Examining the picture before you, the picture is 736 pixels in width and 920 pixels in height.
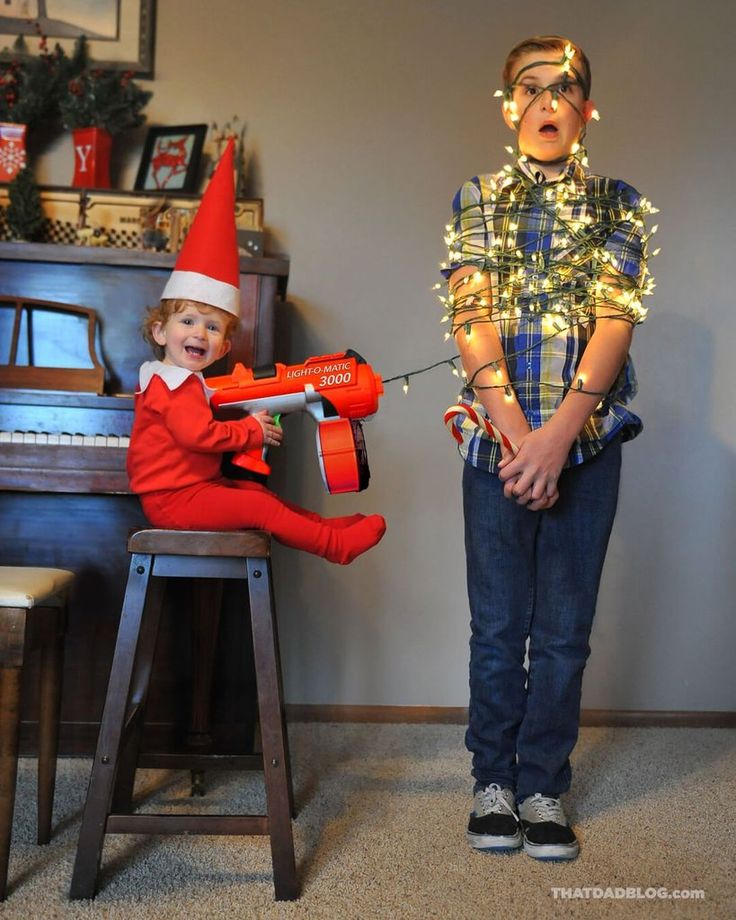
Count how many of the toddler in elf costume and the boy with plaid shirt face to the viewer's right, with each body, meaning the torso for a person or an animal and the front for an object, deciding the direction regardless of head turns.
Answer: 1

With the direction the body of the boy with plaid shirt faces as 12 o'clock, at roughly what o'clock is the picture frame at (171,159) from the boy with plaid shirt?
The picture frame is roughly at 4 o'clock from the boy with plaid shirt.

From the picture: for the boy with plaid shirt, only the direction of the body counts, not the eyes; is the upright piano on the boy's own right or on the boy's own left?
on the boy's own right

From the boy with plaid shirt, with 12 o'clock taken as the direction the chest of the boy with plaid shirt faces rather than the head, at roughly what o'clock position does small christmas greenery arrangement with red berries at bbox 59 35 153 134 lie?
The small christmas greenery arrangement with red berries is roughly at 4 o'clock from the boy with plaid shirt.

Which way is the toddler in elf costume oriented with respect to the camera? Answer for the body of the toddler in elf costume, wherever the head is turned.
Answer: to the viewer's right

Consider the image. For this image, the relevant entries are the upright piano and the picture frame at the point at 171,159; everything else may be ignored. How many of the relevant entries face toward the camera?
2

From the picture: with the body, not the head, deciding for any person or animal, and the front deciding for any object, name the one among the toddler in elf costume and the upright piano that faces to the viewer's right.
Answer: the toddler in elf costume
